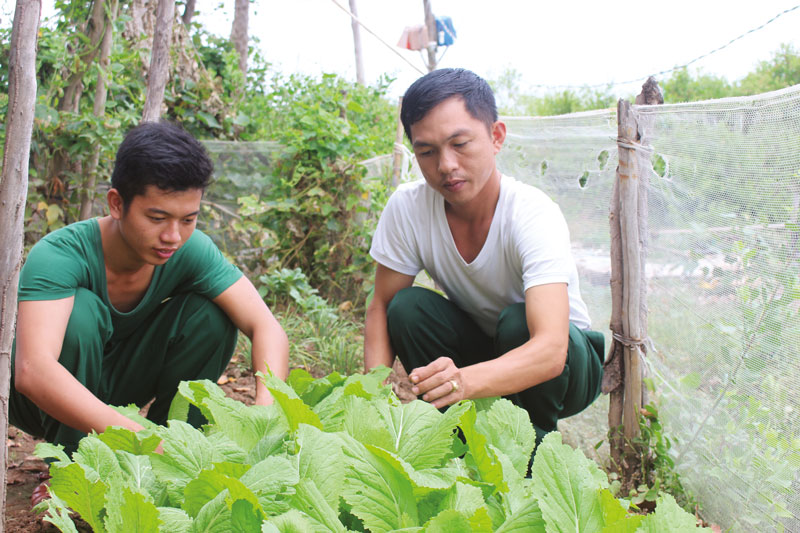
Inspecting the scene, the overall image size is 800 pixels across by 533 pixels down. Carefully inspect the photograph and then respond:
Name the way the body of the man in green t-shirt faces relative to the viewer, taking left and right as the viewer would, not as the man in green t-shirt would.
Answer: facing the viewer and to the right of the viewer

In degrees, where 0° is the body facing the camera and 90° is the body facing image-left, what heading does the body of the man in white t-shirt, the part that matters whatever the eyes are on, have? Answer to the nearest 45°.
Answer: approximately 45°

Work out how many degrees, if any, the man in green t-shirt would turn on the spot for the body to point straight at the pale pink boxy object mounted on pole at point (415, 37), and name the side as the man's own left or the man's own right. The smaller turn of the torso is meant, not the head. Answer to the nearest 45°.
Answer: approximately 90° to the man's own left

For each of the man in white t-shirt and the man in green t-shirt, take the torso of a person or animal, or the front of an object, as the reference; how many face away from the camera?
0

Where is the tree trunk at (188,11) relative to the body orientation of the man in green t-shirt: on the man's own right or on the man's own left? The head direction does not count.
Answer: on the man's own left

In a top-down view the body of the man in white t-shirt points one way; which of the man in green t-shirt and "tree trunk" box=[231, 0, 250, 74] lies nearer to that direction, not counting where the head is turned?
the man in green t-shirt

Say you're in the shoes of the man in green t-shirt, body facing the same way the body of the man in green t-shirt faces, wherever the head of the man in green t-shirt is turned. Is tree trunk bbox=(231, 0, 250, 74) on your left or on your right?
on your left

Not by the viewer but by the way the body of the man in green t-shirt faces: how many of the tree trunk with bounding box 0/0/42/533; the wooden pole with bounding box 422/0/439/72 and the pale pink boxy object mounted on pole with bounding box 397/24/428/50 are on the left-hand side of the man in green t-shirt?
2

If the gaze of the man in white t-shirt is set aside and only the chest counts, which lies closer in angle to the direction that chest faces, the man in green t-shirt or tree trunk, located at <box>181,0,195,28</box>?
the man in green t-shirt

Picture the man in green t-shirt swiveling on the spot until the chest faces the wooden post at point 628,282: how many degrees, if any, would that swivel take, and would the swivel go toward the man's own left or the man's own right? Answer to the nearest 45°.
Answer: approximately 45° to the man's own left

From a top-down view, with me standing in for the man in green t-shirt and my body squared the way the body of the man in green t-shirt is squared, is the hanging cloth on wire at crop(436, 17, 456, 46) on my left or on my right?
on my left

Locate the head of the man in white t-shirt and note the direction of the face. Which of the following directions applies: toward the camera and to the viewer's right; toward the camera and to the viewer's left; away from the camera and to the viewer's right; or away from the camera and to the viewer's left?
toward the camera and to the viewer's left

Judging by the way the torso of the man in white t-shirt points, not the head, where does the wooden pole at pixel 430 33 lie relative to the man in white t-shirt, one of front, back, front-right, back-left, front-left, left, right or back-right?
back-right
